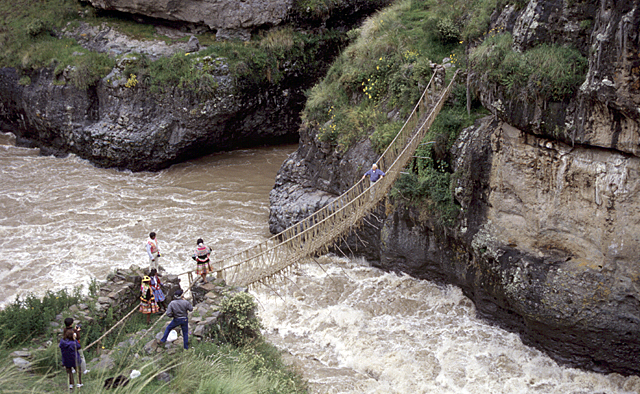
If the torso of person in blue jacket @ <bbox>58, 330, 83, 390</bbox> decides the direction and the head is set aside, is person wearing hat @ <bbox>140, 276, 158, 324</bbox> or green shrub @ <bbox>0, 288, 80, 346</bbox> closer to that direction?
the person wearing hat

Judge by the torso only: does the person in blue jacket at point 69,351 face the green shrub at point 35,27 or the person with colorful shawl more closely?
the person with colorful shawl

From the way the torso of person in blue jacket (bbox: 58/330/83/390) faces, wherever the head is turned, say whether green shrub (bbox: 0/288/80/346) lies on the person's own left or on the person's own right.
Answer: on the person's own left

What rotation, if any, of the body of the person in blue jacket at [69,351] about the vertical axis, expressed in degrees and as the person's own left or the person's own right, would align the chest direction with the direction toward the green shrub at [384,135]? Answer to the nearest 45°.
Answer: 0° — they already face it

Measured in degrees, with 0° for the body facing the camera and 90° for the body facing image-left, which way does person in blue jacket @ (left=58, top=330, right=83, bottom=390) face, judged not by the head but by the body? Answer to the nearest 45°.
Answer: approximately 225°
